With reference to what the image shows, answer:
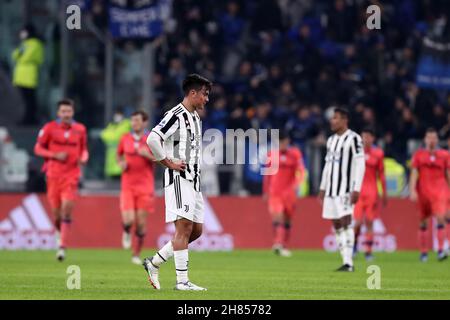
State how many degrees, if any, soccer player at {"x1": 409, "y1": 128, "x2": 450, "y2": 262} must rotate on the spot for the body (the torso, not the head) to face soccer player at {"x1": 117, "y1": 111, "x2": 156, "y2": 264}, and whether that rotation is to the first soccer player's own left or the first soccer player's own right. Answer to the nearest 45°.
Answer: approximately 45° to the first soccer player's own right

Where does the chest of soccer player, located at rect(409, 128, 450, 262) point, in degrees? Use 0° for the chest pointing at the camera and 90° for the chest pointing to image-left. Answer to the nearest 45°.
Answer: approximately 0°

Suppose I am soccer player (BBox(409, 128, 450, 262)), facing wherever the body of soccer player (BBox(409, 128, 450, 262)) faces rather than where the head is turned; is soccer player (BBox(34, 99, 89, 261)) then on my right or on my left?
on my right

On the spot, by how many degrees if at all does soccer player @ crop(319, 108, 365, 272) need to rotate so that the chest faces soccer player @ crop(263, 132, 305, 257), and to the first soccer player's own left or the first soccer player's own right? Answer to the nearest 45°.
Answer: approximately 135° to the first soccer player's own right

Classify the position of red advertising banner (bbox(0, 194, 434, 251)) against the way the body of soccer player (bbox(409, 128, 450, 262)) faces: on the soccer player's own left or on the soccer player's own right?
on the soccer player's own right

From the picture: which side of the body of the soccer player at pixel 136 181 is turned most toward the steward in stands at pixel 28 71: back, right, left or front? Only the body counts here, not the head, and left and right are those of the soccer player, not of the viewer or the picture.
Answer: back
